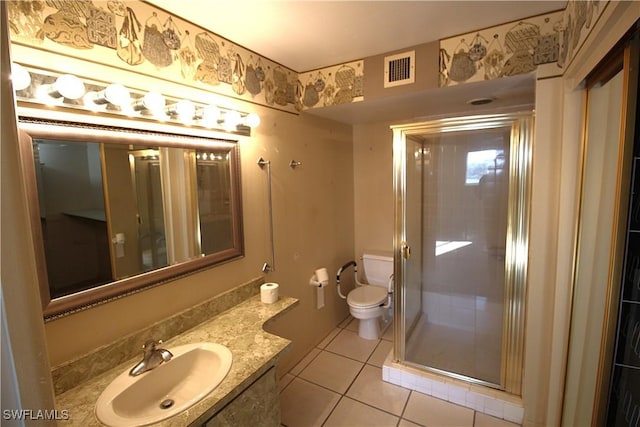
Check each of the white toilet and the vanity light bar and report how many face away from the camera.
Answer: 0

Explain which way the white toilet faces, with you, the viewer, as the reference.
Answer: facing the viewer and to the left of the viewer

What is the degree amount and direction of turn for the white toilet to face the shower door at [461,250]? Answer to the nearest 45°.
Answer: approximately 45° to its left

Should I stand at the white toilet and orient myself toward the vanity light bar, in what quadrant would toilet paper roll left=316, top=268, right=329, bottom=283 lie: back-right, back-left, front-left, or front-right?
front-right

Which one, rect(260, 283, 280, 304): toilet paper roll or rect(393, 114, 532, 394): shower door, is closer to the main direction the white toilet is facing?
the toilet paper roll

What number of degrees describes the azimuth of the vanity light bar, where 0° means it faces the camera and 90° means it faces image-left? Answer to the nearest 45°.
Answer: approximately 315°

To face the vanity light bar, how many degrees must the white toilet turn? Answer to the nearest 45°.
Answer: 0° — it already faces it

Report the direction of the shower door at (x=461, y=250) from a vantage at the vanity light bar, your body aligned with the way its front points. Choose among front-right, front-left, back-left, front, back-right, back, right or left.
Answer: front-left
